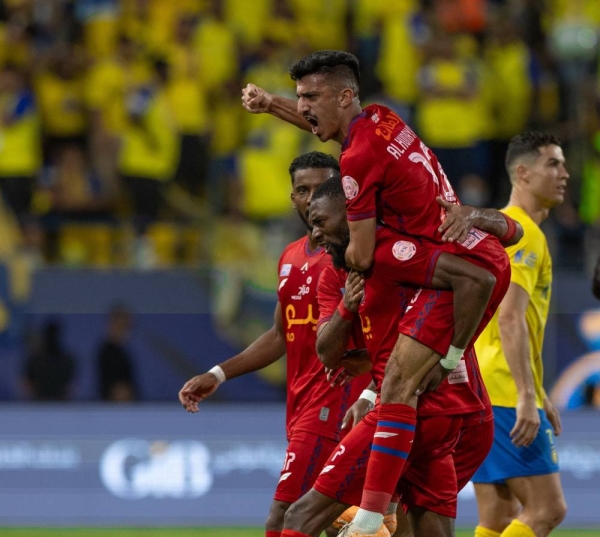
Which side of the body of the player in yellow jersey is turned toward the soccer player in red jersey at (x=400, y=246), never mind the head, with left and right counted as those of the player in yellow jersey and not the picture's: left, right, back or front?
right

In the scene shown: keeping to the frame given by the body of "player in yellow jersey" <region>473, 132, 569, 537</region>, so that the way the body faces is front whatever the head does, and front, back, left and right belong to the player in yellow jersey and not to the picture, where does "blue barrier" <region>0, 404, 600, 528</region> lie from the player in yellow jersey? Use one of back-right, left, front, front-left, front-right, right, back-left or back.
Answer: back-left

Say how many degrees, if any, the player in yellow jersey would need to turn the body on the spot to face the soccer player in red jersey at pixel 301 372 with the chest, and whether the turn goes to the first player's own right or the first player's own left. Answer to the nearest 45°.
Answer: approximately 135° to the first player's own right

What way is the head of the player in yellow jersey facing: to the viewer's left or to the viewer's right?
to the viewer's right

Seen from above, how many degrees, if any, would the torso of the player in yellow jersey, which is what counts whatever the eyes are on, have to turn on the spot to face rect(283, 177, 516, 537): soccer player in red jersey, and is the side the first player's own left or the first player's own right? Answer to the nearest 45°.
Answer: approximately 90° to the first player's own right

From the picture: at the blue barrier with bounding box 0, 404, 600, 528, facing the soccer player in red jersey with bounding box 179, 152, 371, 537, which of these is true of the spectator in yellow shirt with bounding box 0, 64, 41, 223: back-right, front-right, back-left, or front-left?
back-right

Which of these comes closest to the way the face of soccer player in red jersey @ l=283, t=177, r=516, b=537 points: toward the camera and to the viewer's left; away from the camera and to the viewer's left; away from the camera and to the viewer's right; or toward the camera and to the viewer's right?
toward the camera and to the viewer's left
